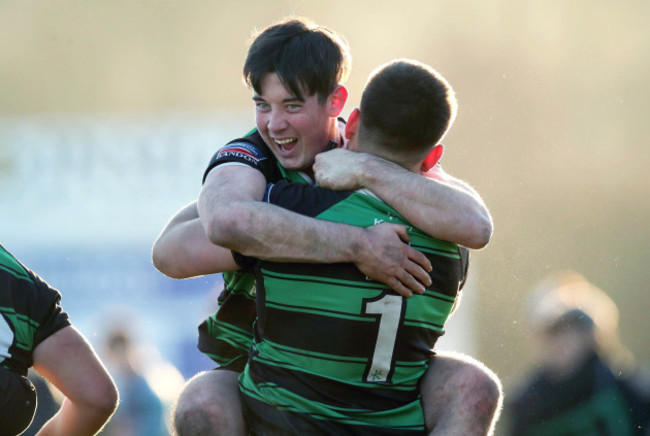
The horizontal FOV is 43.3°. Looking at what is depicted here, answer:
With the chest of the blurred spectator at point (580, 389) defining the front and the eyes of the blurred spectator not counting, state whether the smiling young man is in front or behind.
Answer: in front

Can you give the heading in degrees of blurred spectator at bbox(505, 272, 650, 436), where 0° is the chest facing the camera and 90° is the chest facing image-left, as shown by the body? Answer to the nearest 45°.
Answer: approximately 45°

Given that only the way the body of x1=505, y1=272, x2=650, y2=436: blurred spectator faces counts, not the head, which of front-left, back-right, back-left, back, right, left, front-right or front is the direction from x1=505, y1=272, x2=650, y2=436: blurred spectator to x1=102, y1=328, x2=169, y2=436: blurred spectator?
front-right

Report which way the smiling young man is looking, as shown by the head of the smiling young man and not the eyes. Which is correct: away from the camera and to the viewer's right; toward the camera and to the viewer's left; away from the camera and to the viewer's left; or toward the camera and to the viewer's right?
toward the camera and to the viewer's left

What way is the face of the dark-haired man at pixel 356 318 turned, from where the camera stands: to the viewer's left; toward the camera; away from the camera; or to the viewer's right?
away from the camera

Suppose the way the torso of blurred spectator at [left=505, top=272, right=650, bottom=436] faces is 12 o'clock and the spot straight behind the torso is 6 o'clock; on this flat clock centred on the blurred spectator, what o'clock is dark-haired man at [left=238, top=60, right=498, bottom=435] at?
The dark-haired man is roughly at 11 o'clock from the blurred spectator.
